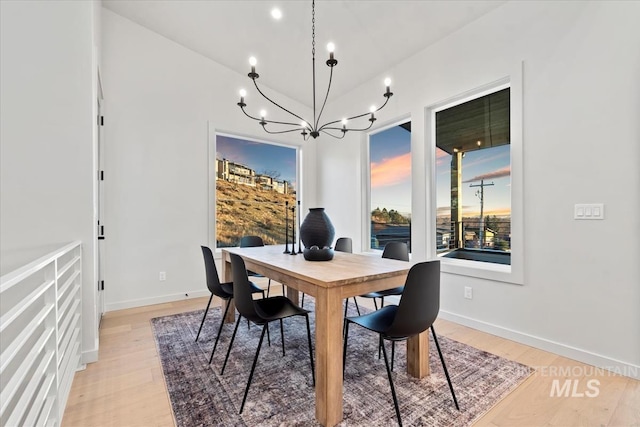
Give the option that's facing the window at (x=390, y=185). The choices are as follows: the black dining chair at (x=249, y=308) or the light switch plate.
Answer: the black dining chair

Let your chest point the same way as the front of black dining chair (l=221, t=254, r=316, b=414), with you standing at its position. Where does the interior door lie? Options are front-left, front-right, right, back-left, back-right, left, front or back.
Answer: left

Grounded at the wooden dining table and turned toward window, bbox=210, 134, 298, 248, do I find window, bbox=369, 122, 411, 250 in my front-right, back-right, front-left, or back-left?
front-right

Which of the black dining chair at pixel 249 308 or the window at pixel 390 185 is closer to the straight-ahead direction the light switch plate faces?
the black dining chair

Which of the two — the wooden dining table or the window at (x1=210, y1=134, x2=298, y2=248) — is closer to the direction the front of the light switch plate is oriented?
the wooden dining table

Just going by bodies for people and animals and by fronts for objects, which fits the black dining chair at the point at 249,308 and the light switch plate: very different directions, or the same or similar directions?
very different directions

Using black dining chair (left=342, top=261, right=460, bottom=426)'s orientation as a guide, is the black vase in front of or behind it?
in front

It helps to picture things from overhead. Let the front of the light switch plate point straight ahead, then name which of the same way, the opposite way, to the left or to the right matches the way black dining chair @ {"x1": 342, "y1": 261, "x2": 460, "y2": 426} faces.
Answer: to the right

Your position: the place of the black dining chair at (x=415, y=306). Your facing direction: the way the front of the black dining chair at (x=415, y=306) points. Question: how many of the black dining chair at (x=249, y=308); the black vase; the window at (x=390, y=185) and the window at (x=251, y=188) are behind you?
0

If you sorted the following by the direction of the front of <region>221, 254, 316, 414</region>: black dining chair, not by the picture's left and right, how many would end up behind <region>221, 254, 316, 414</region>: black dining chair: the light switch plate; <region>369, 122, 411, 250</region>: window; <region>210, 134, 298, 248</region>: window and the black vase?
0

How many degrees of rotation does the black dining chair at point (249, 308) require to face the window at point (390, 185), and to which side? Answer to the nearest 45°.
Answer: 0° — it already faces it

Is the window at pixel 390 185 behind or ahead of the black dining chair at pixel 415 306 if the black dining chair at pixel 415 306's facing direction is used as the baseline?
ahead

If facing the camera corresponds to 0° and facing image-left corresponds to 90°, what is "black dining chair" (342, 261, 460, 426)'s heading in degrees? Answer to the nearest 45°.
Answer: approximately 135°
